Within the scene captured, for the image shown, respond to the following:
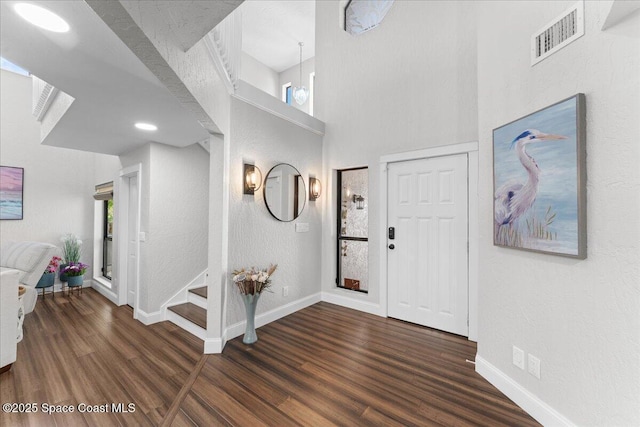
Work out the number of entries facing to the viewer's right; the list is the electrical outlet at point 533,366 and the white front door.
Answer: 0

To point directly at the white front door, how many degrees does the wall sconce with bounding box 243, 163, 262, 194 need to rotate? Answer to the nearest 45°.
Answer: approximately 45° to its left

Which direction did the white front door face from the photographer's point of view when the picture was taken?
facing the viewer and to the left of the viewer

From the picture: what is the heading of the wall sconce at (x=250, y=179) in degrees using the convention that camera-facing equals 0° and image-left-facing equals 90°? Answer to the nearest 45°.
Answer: approximately 315°

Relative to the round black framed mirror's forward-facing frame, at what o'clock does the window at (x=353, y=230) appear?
The window is roughly at 10 o'clock from the round black framed mirror.

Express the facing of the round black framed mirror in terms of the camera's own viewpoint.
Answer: facing the viewer and to the right of the viewer

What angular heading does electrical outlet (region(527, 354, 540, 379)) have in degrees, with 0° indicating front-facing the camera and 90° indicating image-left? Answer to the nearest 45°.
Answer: approximately 45°

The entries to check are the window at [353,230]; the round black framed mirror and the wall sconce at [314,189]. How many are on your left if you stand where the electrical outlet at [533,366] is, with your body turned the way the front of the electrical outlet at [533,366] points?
0

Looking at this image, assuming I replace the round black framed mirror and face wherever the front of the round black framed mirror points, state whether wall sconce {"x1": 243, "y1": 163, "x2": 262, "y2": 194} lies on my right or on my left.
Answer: on my right

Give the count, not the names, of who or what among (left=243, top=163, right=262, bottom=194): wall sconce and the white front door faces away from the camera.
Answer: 0

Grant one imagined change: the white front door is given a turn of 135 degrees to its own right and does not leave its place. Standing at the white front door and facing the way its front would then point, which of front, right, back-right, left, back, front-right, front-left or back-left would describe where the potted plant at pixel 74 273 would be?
left

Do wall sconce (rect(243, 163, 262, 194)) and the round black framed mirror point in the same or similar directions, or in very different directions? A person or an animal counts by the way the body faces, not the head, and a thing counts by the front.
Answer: same or similar directions

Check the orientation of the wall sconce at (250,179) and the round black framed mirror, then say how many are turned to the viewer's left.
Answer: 0
